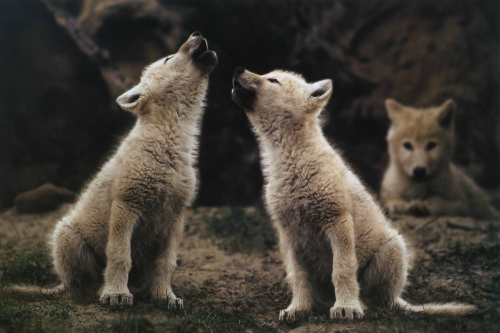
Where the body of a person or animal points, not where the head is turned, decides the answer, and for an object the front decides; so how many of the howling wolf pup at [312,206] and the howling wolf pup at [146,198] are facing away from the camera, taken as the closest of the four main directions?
0

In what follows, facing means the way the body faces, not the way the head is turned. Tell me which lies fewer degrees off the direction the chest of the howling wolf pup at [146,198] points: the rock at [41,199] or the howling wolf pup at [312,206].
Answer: the howling wolf pup

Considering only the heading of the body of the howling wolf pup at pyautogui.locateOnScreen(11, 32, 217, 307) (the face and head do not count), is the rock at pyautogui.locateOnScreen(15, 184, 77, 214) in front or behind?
behind

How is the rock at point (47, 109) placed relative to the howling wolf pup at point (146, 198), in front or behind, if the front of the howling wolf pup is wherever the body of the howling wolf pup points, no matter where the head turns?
behind

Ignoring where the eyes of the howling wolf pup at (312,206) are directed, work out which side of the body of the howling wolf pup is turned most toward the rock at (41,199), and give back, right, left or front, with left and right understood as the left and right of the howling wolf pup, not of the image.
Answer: right

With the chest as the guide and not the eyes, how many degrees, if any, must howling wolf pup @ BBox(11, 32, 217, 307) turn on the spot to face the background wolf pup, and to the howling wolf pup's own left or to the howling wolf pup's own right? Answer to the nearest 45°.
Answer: approximately 90° to the howling wolf pup's own left

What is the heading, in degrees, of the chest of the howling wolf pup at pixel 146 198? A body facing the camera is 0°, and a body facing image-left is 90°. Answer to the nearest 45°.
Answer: approximately 315°

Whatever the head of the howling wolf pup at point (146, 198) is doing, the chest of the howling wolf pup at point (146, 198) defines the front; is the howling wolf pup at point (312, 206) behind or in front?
in front

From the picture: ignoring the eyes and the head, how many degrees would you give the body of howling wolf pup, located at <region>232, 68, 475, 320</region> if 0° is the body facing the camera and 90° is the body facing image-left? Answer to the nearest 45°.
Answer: approximately 45°

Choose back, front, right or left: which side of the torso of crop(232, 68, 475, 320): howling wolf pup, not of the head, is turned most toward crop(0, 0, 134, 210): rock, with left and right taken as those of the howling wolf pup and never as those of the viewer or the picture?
right

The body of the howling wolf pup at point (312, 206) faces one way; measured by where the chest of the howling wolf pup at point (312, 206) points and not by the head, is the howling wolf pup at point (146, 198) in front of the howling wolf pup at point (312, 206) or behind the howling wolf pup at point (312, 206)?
in front
